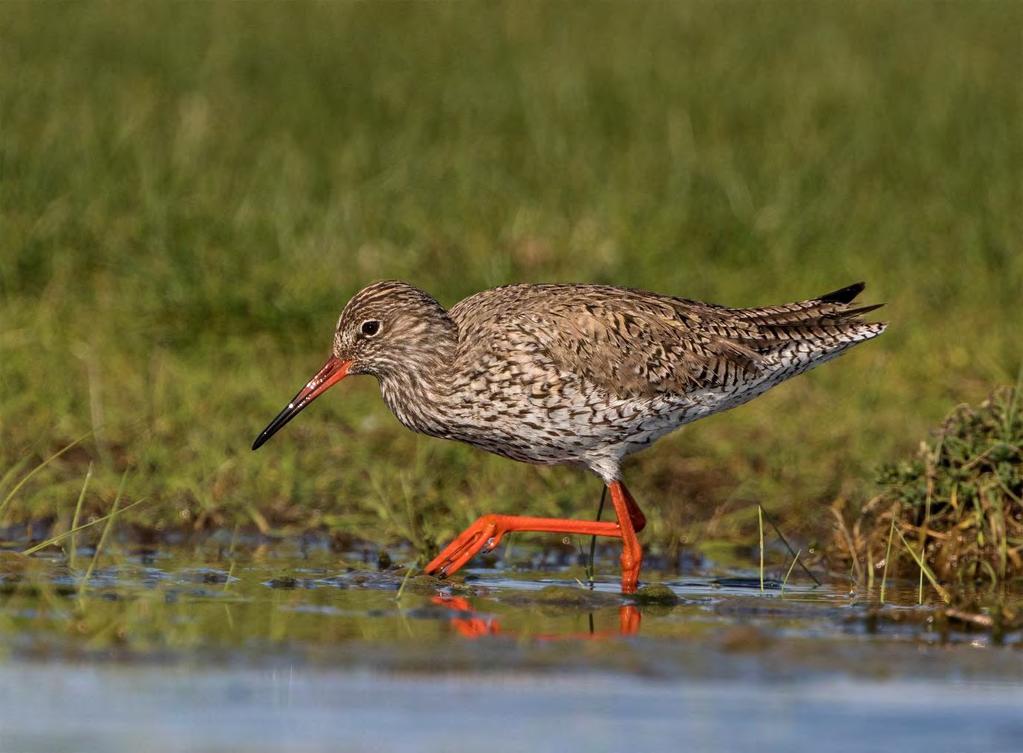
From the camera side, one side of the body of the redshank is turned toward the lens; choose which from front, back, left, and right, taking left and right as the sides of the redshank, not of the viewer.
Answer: left

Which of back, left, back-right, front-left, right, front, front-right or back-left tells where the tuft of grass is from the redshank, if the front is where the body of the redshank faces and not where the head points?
back
